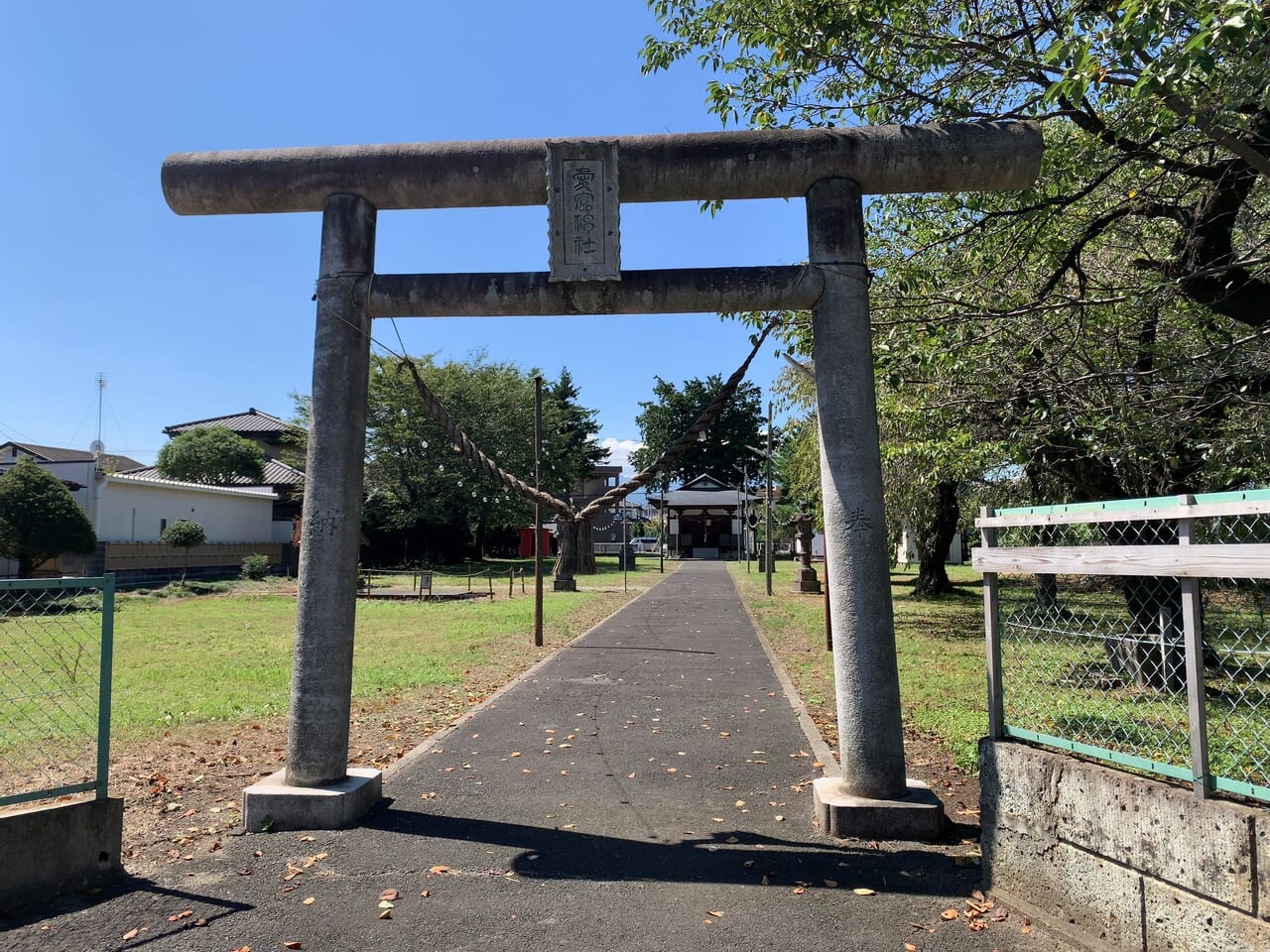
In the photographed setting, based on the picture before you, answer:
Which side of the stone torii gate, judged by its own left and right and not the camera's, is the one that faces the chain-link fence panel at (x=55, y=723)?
right

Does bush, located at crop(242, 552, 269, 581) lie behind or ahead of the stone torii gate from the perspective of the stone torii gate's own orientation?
behind

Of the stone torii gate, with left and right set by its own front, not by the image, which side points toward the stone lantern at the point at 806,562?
back

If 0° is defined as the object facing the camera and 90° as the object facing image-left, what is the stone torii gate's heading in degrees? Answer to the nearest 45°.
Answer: approximately 0°

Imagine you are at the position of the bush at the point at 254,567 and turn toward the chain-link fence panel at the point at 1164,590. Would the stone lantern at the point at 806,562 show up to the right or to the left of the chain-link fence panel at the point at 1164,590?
left

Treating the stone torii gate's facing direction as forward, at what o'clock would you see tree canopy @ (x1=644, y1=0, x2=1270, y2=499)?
The tree canopy is roughly at 8 o'clock from the stone torii gate.

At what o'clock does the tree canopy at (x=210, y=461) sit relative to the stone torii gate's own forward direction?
The tree canopy is roughly at 5 o'clock from the stone torii gate.

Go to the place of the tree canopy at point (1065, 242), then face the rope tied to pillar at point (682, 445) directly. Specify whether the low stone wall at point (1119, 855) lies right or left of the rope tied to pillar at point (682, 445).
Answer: left
